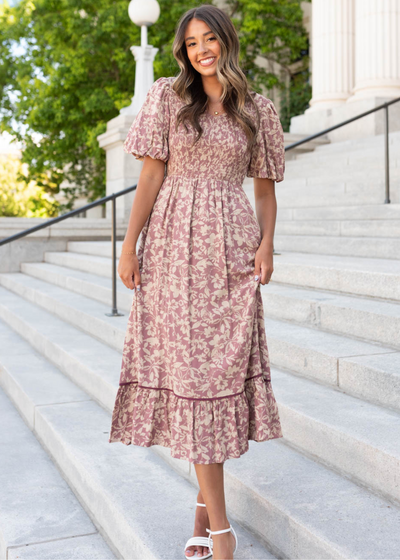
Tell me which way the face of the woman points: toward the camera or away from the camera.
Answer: toward the camera

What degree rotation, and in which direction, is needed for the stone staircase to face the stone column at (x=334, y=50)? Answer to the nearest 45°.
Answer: approximately 135° to its right

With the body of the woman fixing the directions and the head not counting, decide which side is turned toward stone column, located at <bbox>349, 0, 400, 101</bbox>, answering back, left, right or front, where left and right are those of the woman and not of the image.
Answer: back

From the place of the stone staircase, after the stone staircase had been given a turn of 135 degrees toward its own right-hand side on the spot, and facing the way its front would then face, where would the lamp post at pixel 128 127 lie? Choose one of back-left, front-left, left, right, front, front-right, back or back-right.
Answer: front

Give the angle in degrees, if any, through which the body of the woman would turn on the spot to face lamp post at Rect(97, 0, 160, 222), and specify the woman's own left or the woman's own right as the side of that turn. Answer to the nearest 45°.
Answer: approximately 180°

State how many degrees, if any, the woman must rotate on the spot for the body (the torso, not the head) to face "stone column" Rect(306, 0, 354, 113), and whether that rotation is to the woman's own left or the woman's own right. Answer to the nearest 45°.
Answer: approximately 180°

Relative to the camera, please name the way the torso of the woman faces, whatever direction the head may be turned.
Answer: toward the camera

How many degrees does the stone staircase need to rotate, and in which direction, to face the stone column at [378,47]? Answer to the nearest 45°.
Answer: approximately 135° to its right

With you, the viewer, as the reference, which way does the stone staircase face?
facing the viewer and to the left of the viewer
